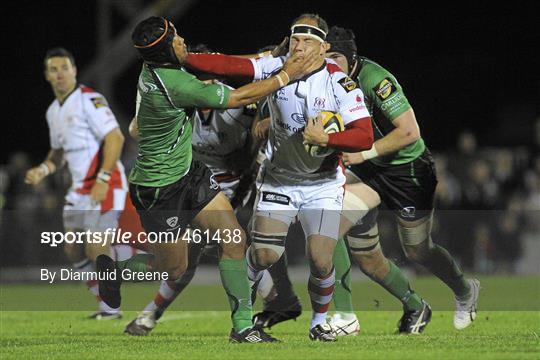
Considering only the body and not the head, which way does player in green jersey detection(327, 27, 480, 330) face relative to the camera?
to the viewer's left

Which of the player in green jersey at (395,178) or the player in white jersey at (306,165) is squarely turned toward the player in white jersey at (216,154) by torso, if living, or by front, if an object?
the player in green jersey

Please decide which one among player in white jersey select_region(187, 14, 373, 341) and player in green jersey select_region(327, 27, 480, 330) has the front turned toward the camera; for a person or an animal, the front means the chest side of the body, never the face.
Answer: the player in white jersey

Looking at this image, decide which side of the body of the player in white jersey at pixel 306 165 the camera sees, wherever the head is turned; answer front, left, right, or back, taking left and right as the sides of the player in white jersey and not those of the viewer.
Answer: front

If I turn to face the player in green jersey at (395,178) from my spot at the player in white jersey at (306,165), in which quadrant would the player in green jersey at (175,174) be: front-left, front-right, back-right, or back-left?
back-left

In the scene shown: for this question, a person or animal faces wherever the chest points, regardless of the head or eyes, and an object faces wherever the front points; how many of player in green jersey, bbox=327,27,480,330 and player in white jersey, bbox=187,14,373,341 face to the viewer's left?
1

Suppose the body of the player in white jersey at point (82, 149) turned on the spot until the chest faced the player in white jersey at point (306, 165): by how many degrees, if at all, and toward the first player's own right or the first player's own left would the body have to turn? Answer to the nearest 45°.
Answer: approximately 90° to the first player's own left

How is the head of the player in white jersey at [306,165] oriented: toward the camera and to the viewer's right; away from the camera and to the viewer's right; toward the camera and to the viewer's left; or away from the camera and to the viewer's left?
toward the camera and to the viewer's left

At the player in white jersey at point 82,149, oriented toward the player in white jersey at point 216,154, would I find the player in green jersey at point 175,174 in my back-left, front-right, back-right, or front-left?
front-right

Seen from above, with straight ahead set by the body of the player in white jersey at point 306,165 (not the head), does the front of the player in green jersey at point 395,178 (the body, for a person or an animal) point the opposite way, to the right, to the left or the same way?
to the right

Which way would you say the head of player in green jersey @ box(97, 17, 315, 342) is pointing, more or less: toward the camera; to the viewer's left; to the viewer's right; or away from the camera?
to the viewer's right

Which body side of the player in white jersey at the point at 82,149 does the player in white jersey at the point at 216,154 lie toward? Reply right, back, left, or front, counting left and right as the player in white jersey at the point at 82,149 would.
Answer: left

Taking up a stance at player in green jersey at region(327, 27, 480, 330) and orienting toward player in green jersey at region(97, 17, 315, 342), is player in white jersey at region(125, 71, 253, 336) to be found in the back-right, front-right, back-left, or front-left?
front-right

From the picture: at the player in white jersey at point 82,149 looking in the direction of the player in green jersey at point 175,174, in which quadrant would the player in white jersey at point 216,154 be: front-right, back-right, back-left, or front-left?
front-left
